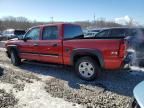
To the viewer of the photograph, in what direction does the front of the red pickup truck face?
facing away from the viewer and to the left of the viewer

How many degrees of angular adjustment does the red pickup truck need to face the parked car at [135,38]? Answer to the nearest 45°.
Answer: approximately 90° to its right

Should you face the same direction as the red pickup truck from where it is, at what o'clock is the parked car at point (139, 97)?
The parked car is roughly at 7 o'clock from the red pickup truck.
